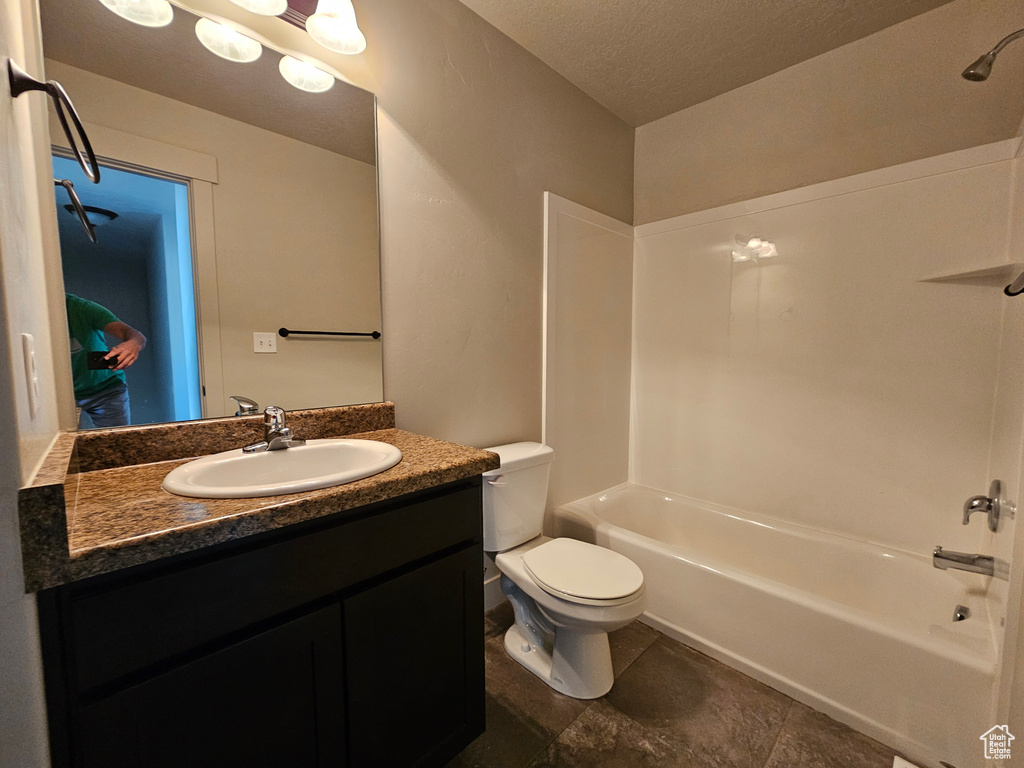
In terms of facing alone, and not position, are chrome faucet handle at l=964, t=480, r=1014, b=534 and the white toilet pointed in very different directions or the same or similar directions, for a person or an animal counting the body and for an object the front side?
very different directions

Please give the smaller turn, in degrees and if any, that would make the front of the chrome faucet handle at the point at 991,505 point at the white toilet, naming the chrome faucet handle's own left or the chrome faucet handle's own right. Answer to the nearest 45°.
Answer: approximately 45° to the chrome faucet handle's own left

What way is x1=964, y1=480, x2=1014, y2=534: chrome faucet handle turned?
to the viewer's left

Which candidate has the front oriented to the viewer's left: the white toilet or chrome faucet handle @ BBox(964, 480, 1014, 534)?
the chrome faucet handle

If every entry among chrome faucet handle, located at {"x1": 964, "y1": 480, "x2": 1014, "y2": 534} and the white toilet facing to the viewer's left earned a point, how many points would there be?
1

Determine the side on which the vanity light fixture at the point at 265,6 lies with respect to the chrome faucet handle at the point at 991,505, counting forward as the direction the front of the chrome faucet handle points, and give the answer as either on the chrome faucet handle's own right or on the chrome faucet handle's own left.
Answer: on the chrome faucet handle's own left
